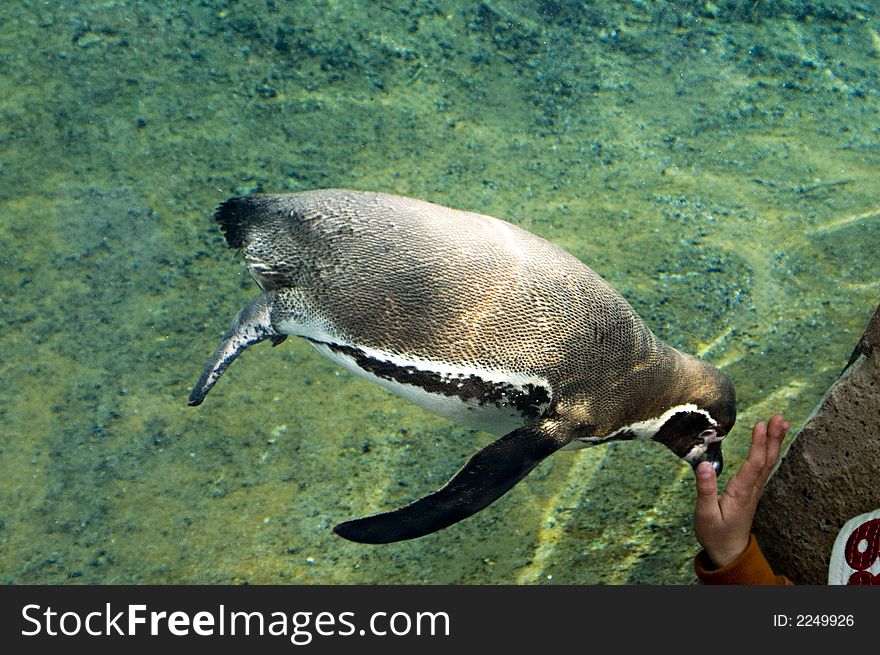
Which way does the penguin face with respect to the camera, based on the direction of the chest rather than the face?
to the viewer's right

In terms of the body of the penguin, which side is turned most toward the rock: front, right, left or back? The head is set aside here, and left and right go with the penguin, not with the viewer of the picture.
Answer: front
